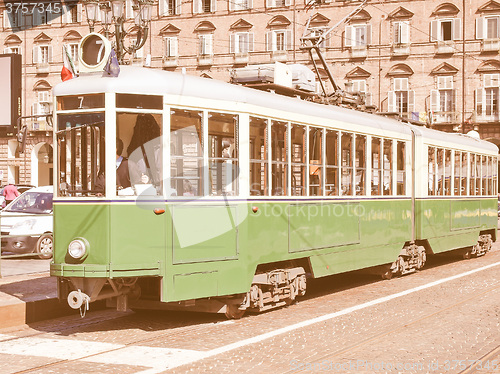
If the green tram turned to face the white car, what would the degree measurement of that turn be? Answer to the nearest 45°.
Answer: approximately 90° to its right

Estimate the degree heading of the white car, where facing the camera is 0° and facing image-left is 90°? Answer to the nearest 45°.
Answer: approximately 45°

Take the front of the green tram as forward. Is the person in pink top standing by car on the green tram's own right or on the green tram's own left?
on the green tram's own right

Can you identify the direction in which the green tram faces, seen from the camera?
facing the viewer and to the left of the viewer

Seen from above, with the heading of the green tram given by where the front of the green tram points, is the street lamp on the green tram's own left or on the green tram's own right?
on the green tram's own right

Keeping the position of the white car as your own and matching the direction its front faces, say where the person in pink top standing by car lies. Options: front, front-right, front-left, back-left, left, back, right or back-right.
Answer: back-right

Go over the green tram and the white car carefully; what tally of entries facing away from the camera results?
0
